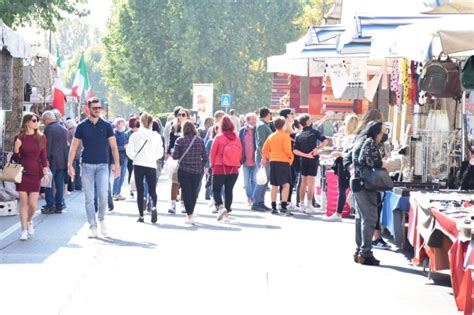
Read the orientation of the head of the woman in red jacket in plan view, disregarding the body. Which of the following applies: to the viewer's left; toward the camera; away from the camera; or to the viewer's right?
away from the camera

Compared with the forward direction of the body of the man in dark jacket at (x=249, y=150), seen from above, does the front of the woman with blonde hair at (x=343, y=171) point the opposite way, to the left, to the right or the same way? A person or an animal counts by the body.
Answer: to the right

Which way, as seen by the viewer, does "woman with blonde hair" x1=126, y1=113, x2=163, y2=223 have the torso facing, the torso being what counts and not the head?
away from the camera

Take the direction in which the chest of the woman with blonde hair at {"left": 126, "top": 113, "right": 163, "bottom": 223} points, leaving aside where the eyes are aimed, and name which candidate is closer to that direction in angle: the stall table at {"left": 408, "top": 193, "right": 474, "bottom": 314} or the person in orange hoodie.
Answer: the person in orange hoodie
